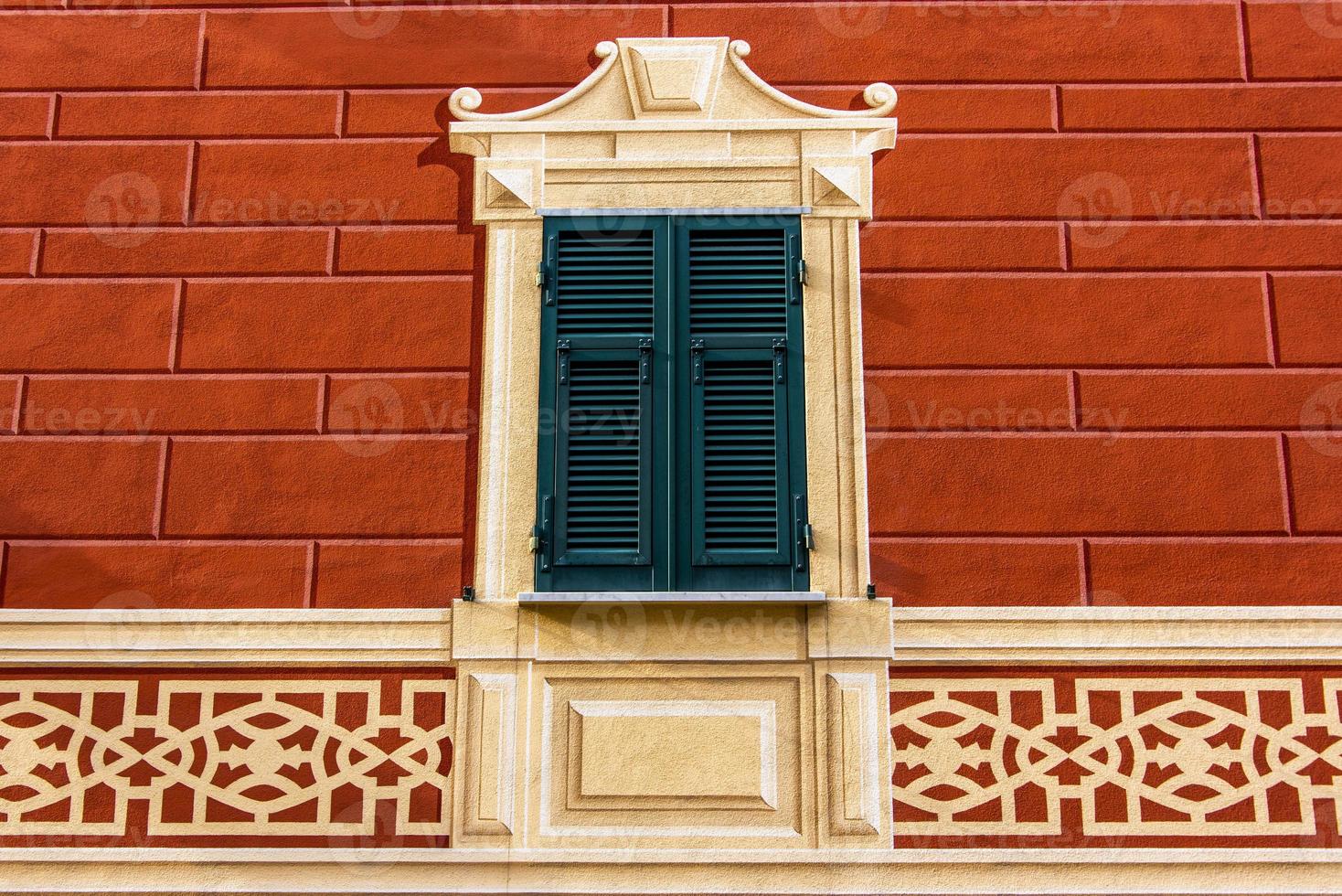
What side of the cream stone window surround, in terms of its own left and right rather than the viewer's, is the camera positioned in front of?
front
